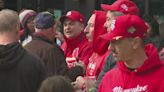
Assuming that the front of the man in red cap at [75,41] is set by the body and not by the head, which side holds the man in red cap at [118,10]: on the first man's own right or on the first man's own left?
on the first man's own left

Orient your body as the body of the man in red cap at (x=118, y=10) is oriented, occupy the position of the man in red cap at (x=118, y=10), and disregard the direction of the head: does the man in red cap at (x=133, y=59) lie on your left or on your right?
on your left

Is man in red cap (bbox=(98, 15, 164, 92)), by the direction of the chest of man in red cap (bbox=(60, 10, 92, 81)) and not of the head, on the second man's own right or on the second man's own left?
on the second man's own left

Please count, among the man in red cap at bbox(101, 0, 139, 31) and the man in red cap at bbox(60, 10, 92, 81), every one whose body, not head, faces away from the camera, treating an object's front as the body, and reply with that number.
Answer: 0
